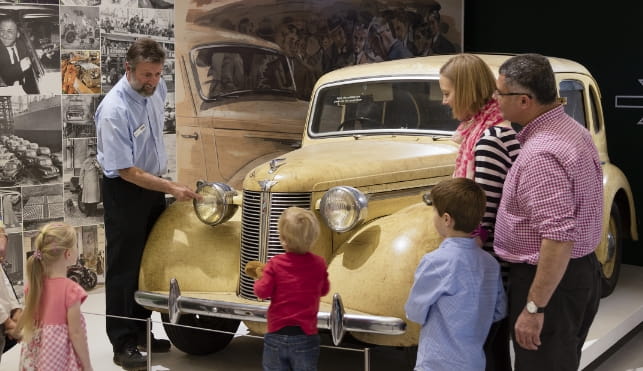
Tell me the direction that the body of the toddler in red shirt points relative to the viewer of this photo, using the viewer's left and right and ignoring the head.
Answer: facing away from the viewer

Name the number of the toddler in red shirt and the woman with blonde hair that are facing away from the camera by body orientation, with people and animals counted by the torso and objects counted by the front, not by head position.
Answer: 1

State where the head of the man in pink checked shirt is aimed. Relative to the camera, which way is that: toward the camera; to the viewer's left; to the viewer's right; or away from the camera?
to the viewer's left

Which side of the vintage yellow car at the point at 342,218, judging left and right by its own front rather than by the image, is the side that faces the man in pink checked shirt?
left

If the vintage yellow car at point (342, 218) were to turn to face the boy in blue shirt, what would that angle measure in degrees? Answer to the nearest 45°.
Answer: approximately 45° to its left

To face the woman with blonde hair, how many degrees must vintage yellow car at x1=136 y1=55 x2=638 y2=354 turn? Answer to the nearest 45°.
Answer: approximately 90° to its left

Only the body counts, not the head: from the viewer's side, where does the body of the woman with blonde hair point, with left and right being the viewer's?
facing to the left of the viewer

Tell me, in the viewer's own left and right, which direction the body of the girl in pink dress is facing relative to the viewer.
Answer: facing away from the viewer and to the right of the viewer

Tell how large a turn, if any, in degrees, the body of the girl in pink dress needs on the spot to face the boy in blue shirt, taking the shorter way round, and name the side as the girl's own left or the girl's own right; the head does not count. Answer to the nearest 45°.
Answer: approximately 90° to the girl's own right

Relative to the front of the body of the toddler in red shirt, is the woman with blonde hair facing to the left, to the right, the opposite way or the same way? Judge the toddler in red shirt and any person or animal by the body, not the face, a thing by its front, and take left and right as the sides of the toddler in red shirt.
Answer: to the left

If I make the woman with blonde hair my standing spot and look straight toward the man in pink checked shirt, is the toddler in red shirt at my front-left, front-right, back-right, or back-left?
back-right

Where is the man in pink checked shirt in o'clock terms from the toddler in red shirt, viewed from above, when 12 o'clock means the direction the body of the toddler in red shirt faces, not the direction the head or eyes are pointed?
The man in pink checked shirt is roughly at 4 o'clock from the toddler in red shirt.

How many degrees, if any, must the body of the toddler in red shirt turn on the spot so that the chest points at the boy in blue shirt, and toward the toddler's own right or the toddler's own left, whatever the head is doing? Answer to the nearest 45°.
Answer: approximately 135° to the toddler's own right

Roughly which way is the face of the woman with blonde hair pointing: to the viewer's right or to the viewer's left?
to the viewer's left

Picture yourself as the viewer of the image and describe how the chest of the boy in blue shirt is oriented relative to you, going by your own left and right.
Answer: facing away from the viewer and to the left of the viewer
